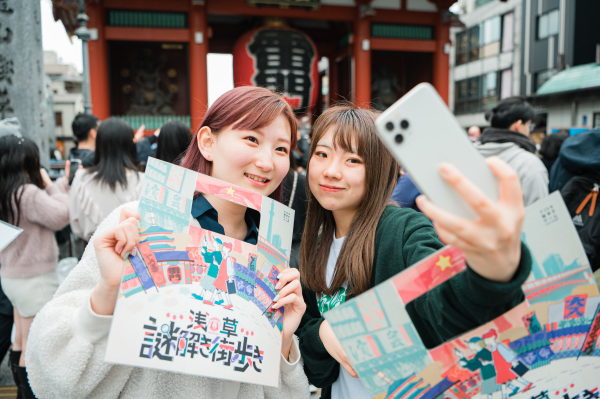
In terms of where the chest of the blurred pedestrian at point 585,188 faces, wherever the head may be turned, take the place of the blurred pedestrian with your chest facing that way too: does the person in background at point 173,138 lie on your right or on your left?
on your left

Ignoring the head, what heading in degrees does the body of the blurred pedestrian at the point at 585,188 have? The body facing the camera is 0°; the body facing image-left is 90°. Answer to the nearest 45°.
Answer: approximately 180°

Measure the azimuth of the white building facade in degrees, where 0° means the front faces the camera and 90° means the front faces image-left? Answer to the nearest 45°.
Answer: approximately 45°

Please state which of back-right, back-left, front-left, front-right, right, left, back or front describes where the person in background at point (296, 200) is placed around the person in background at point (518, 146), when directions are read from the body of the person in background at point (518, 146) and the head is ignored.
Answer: back

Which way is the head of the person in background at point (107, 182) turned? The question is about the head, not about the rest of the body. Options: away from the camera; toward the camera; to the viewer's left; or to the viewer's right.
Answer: away from the camera

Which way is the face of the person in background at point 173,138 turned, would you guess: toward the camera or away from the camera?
away from the camera

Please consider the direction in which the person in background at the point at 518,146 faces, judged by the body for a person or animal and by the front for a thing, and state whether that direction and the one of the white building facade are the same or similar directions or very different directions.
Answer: very different directions

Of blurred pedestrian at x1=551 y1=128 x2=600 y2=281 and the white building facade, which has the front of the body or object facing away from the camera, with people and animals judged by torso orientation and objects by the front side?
the blurred pedestrian
